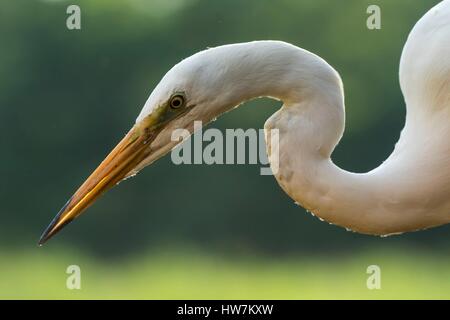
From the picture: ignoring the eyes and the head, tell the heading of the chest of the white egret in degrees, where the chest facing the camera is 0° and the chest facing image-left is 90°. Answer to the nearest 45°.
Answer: approximately 90°
